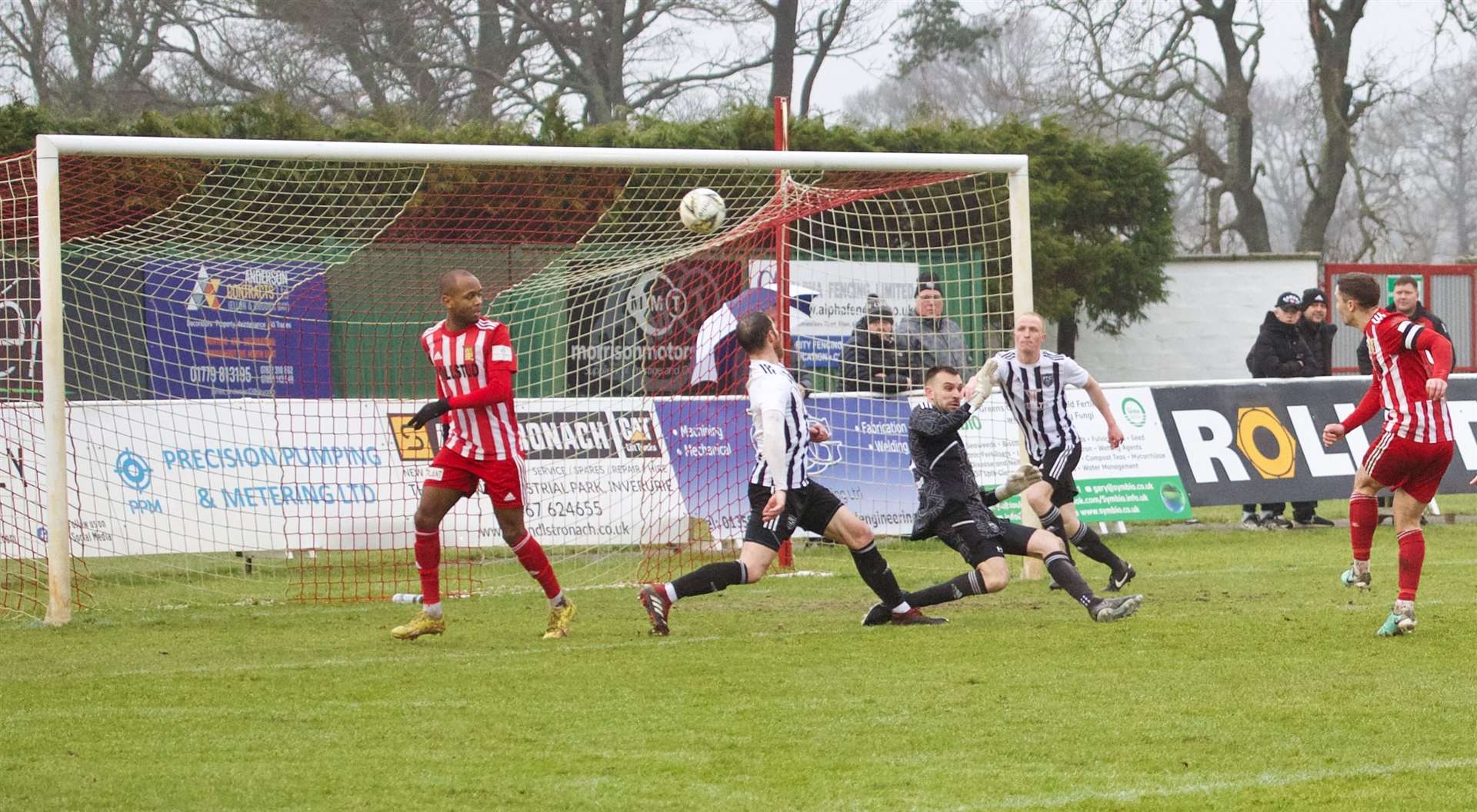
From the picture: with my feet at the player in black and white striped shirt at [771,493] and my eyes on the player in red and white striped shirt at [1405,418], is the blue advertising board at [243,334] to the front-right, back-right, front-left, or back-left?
back-left

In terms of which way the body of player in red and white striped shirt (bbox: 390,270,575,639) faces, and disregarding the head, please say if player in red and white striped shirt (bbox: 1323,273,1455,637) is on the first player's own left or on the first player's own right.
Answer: on the first player's own left

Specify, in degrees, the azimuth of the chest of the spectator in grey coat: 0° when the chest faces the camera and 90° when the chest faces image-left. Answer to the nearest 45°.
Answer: approximately 0°

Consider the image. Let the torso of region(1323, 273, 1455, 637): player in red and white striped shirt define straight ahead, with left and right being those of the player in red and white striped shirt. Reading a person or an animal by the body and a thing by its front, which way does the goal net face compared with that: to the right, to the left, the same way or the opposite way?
the opposite way

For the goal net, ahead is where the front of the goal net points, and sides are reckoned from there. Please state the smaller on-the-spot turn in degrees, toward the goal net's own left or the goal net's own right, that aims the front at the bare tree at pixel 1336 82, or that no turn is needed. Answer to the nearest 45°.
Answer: approximately 90° to the goal net's own left
